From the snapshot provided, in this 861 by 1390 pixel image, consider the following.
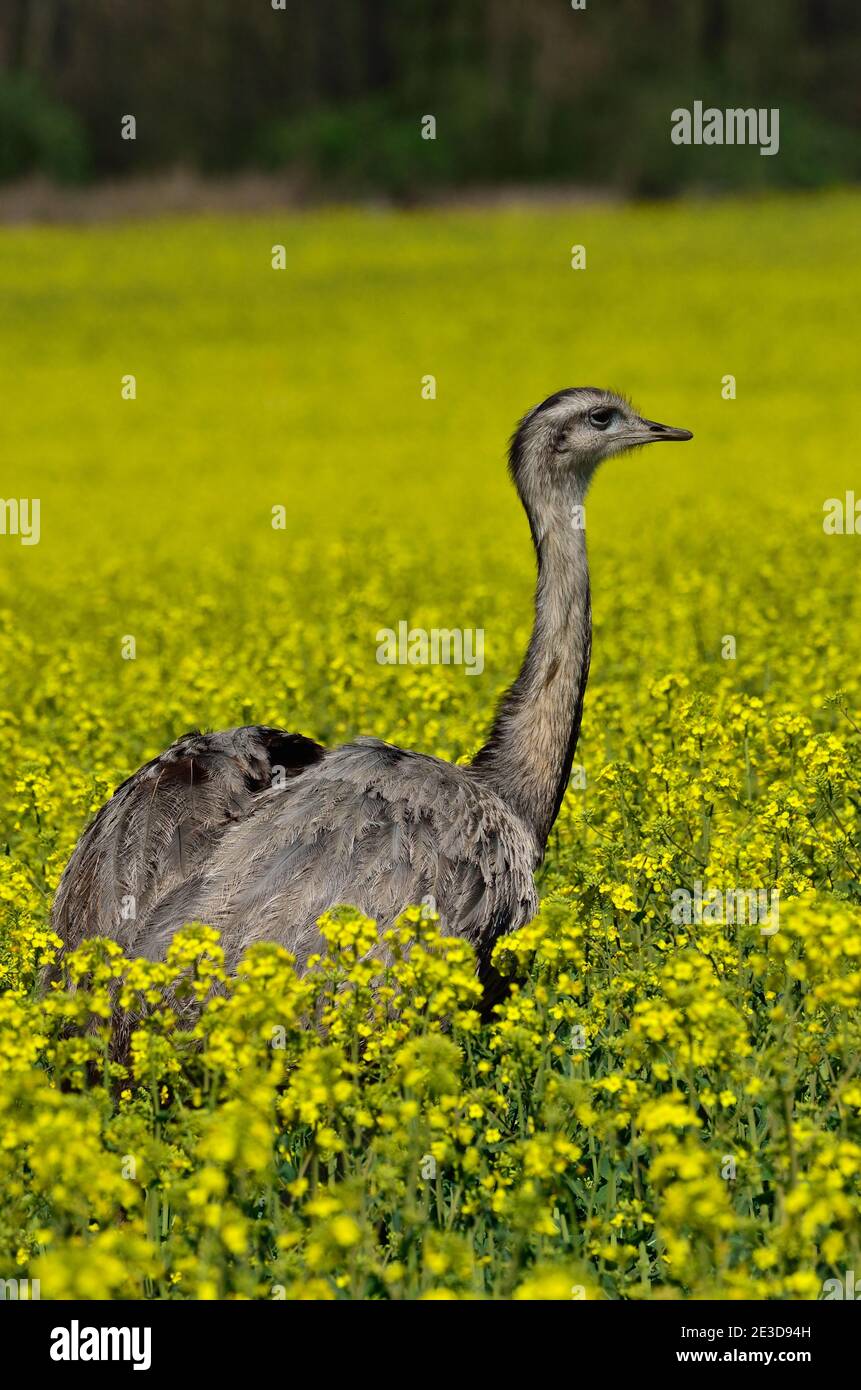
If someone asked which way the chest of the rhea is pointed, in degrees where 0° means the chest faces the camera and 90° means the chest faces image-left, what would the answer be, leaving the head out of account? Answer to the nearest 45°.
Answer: approximately 270°
